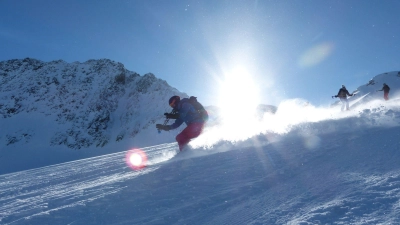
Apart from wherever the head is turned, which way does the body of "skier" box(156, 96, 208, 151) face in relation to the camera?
to the viewer's left
